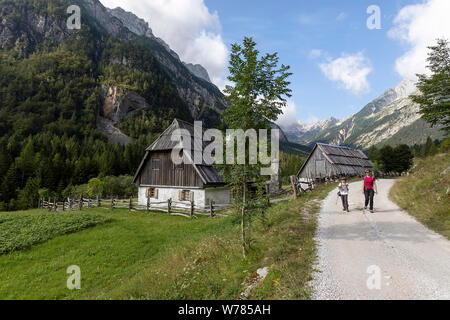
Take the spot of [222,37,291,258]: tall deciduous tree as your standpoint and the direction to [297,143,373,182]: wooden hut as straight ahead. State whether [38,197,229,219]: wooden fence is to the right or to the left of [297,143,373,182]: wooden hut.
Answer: left

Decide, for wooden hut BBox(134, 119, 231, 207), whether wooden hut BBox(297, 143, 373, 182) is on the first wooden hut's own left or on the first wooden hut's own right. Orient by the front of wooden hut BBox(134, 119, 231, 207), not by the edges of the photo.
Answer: on the first wooden hut's own left

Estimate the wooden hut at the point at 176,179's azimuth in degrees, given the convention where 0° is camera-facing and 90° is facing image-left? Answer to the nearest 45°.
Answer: approximately 0°
